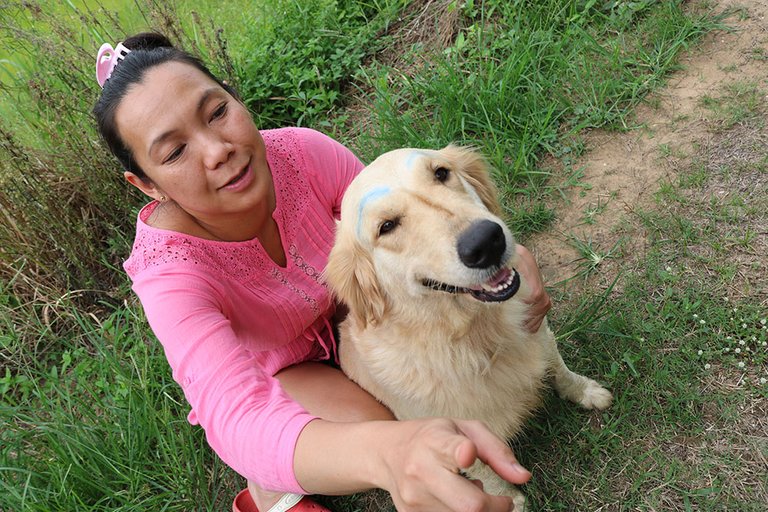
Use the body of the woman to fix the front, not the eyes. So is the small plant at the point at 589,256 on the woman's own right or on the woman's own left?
on the woman's own left

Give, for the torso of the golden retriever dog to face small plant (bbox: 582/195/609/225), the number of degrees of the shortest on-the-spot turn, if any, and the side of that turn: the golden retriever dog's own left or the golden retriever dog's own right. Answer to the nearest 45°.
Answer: approximately 90° to the golden retriever dog's own left

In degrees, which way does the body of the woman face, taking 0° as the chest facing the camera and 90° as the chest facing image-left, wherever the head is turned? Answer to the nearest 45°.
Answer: approximately 315°

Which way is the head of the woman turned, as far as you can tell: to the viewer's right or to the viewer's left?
to the viewer's right

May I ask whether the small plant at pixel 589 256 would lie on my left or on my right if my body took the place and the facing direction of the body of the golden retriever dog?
on my left

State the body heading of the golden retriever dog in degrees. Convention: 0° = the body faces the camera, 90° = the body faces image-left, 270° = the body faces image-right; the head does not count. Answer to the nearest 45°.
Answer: approximately 315°
